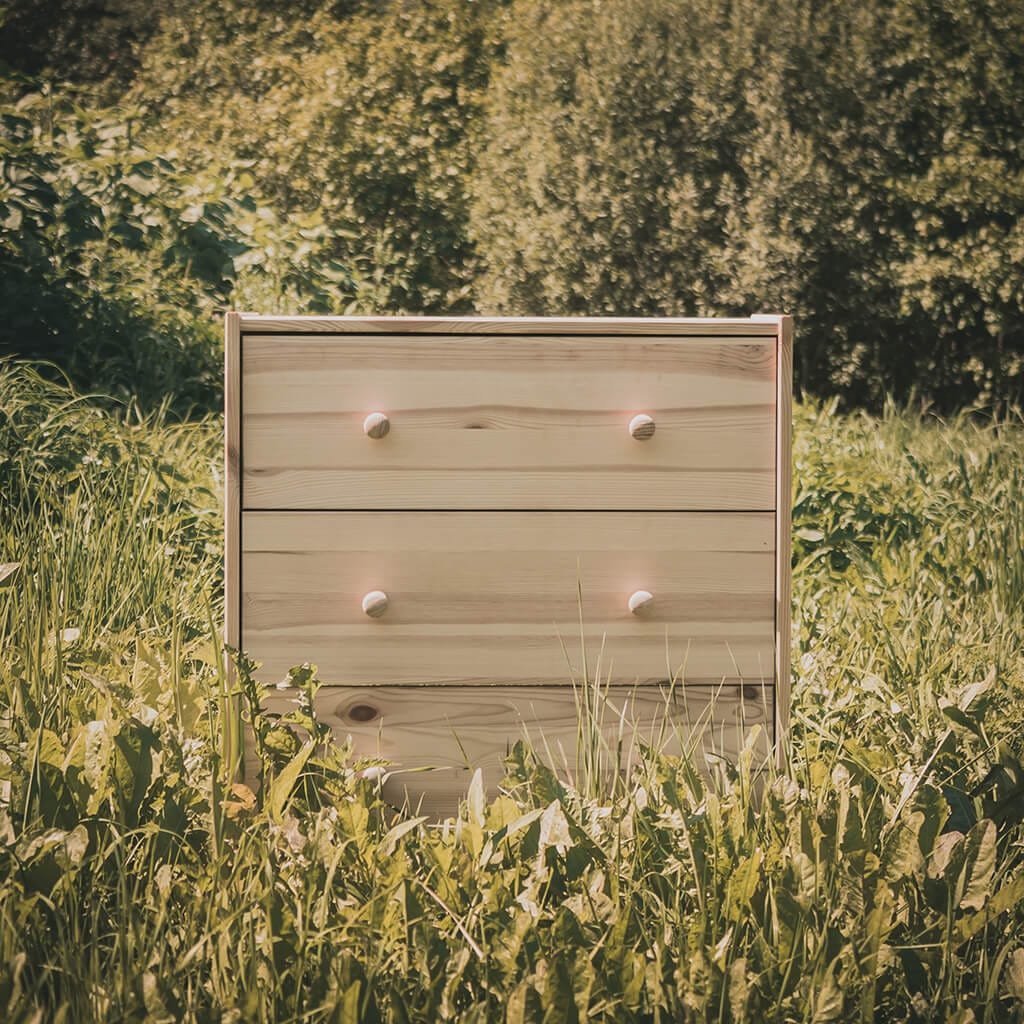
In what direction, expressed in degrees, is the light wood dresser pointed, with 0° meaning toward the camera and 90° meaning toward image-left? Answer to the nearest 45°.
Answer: approximately 0°
